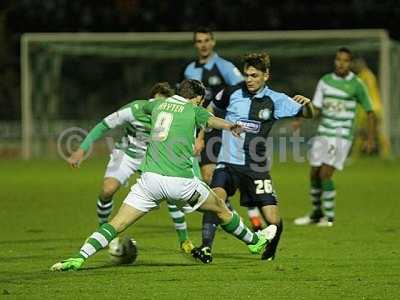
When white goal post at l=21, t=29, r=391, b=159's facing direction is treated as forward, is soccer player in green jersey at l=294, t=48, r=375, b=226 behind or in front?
in front

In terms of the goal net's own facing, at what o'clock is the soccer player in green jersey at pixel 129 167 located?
The soccer player in green jersey is roughly at 12 o'clock from the goal net.

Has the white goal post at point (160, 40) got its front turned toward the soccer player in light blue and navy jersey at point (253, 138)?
yes

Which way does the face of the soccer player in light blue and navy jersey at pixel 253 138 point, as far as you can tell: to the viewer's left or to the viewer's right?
to the viewer's left

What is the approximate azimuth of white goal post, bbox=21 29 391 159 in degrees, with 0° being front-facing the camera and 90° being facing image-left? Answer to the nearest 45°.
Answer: approximately 0°

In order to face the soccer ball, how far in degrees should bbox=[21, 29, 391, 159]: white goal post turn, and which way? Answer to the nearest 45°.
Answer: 0° — it already faces it

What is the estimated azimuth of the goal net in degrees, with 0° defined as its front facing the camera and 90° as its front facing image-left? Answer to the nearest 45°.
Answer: approximately 0°

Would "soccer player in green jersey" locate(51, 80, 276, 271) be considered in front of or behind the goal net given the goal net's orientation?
in front
